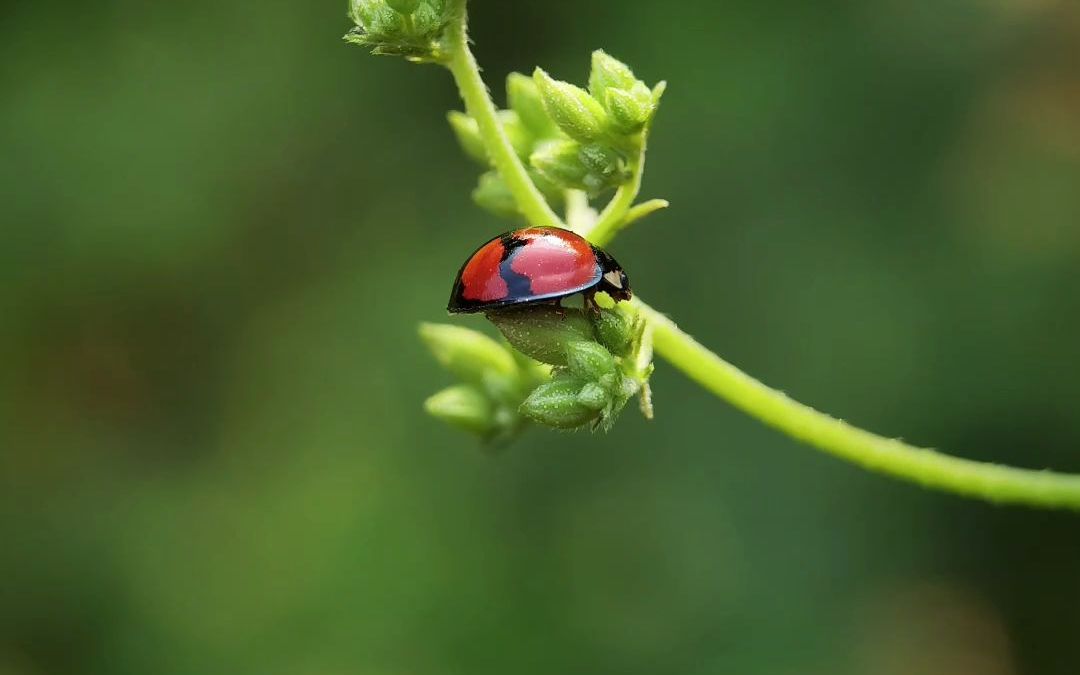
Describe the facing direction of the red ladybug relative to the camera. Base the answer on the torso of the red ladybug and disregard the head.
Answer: to the viewer's right
